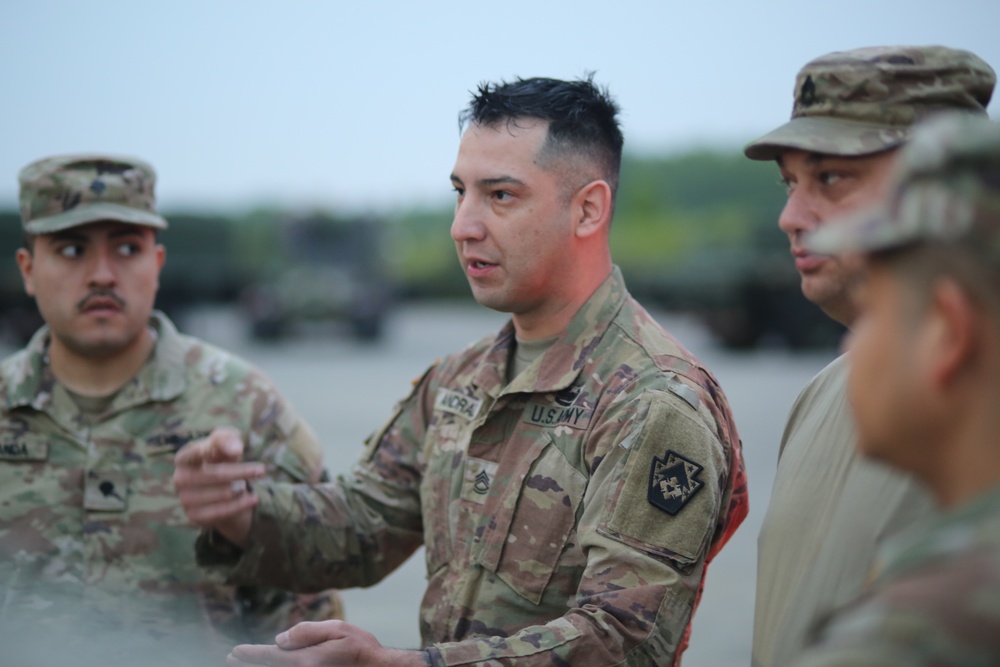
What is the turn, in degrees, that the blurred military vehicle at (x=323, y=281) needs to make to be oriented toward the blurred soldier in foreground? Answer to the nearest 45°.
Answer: approximately 45° to its left

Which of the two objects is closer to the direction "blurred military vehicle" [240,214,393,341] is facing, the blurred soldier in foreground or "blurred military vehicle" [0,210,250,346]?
the blurred soldier in foreground

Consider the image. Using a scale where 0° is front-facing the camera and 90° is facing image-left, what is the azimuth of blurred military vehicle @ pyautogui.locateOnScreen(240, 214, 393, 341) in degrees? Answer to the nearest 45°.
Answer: approximately 45°

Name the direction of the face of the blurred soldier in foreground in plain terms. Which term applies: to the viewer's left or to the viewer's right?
to the viewer's left

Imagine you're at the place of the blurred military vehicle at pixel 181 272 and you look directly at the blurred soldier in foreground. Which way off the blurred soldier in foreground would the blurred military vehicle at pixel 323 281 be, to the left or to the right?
left
